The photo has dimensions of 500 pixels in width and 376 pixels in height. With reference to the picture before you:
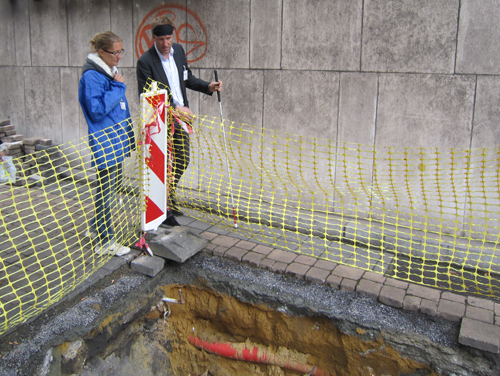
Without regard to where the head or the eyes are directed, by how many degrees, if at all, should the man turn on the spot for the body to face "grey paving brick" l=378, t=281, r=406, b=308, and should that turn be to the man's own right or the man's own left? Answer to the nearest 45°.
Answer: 0° — they already face it

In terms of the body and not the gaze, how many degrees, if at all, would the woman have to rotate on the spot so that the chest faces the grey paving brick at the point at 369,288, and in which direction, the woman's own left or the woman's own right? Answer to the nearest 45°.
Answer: approximately 45° to the woman's own right

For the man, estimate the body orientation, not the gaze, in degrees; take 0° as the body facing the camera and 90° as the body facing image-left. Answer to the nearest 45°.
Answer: approximately 315°

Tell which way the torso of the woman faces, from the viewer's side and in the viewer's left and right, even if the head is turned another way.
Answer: facing to the right of the viewer
